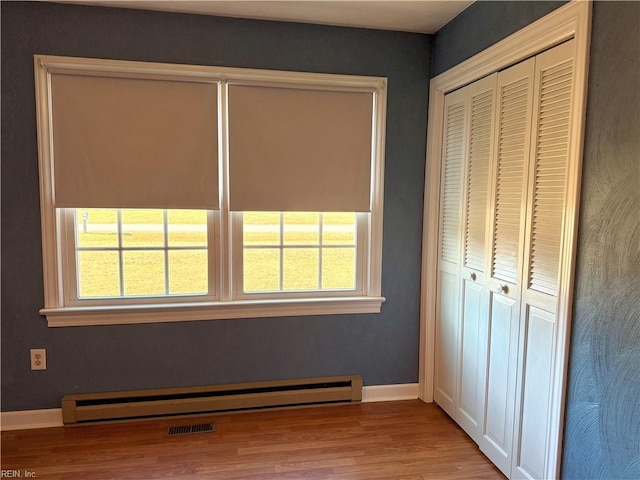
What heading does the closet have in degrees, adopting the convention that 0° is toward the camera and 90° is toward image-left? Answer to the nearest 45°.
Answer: approximately 45°

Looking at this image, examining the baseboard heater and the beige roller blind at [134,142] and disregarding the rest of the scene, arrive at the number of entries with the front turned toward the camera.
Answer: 2

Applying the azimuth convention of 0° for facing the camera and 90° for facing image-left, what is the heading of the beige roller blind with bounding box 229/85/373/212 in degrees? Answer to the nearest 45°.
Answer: approximately 0°

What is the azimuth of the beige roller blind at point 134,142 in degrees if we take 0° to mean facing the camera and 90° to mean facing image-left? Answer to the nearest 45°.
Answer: approximately 0°

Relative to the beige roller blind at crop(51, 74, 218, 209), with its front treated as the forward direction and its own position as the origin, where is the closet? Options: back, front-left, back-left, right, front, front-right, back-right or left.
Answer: front-left

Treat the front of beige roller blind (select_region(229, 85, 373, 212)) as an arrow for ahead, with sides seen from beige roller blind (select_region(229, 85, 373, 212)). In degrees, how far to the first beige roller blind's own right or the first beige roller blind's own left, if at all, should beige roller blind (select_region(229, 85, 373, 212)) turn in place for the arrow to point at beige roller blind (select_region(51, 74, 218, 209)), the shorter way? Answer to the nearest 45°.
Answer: approximately 90° to the first beige roller blind's own right

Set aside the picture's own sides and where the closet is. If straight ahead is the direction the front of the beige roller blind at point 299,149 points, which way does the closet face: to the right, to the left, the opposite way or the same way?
to the right

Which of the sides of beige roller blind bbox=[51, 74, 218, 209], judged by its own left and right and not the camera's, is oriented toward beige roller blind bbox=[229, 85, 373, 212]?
left

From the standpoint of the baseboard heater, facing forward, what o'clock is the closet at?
The closet is roughly at 10 o'clock from the baseboard heater.

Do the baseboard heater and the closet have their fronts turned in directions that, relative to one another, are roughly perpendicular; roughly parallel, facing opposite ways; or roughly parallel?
roughly perpendicular
